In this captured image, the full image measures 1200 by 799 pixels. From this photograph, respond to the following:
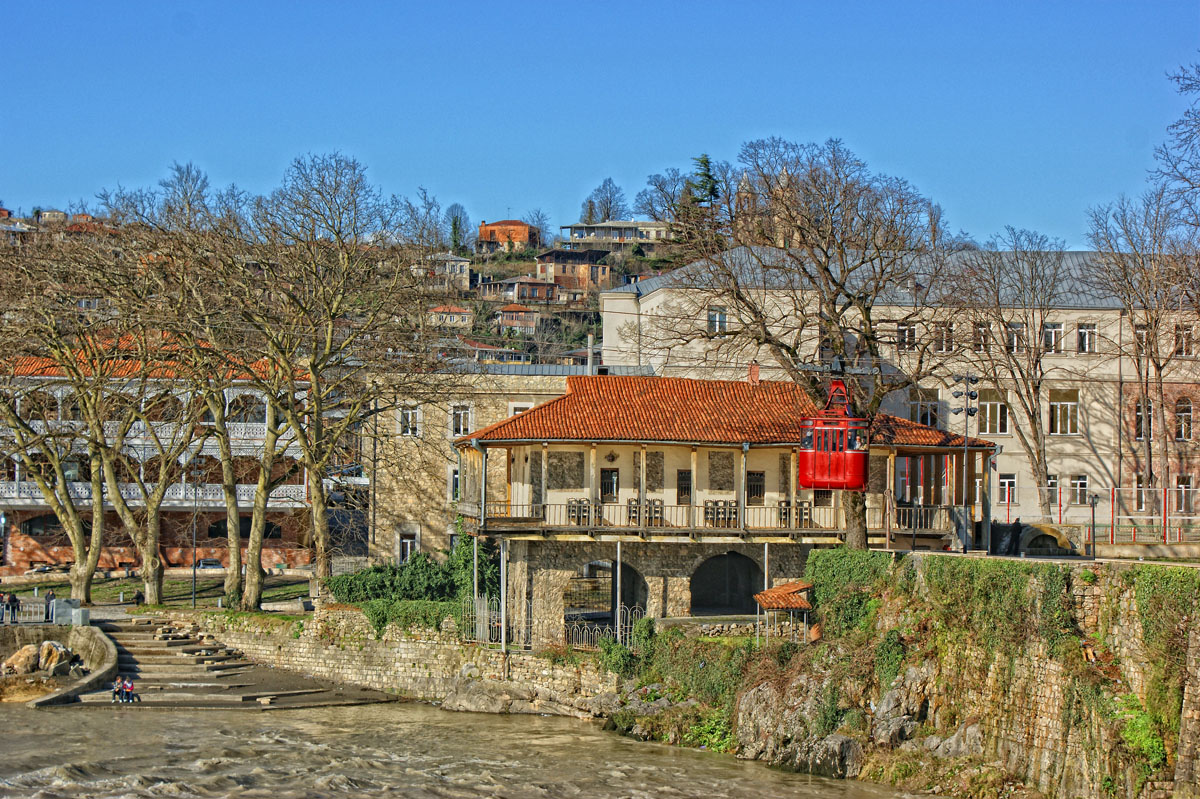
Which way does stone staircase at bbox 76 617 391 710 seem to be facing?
toward the camera

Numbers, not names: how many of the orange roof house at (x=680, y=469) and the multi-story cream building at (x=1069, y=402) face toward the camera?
2

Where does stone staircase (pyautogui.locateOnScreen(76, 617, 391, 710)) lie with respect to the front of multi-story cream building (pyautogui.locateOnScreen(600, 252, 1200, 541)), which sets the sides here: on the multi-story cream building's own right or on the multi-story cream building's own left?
on the multi-story cream building's own right

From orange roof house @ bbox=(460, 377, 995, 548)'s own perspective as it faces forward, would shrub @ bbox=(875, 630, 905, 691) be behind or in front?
in front

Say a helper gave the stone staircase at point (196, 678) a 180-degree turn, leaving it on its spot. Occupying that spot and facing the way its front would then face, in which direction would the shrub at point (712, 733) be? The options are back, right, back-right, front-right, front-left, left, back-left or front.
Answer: back-right

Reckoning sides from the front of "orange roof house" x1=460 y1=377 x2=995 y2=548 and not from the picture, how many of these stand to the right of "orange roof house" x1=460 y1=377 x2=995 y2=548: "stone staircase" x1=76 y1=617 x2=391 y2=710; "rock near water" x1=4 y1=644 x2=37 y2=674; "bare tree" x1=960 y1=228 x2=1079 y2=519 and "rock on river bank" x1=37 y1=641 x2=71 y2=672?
3

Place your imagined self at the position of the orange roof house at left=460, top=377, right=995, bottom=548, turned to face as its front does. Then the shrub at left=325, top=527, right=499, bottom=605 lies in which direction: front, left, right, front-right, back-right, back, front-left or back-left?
right

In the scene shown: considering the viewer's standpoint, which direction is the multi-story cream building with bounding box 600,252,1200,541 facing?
facing the viewer

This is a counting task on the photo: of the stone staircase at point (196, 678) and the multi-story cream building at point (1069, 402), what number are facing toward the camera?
2

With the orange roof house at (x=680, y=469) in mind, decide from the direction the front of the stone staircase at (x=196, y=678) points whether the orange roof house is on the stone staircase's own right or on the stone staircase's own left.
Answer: on the stone staircase's own left

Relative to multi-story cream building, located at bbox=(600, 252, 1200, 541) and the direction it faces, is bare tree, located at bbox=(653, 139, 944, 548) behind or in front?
in front

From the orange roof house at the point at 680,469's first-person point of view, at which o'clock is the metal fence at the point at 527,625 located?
The metal fence is roughly at 2 o'clock from the orange roof house.

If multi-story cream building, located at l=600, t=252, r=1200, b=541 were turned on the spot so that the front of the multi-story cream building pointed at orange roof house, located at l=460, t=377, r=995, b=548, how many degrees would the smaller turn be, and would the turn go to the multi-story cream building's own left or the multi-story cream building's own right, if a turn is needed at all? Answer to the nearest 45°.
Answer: approximately 45° to the multi-story cream building's own right

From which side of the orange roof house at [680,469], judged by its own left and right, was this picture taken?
front
